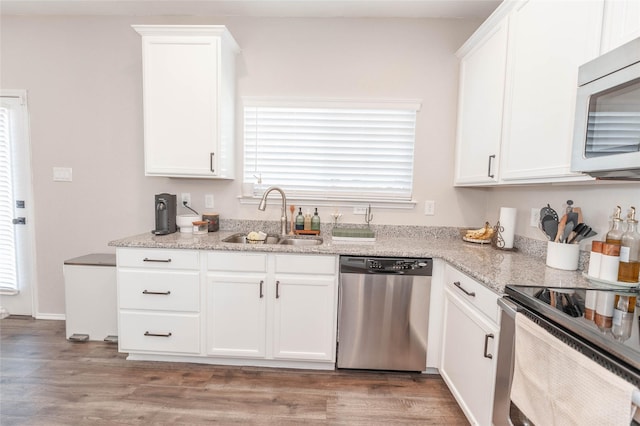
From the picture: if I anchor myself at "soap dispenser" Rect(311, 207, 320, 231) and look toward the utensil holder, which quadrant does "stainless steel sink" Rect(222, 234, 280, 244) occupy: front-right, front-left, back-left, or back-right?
back-right

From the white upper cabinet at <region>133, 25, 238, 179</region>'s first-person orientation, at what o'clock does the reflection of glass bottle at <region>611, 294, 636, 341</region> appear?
The reflection of glass bottle is roughly at 11 o'clock from the white upper cabinet.

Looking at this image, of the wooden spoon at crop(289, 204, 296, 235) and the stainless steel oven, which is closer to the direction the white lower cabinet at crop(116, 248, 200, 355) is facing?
the stainless steel oven

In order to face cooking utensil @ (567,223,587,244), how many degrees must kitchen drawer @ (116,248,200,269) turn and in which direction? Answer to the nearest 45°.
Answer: approximately 45° to its left

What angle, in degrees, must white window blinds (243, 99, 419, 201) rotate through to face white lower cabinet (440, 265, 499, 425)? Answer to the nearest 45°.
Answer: approximately 45° to its left

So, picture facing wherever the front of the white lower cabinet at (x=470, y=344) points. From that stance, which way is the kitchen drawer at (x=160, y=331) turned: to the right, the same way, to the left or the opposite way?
to the left

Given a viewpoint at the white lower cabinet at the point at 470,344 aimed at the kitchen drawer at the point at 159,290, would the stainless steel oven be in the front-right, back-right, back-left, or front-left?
back-left

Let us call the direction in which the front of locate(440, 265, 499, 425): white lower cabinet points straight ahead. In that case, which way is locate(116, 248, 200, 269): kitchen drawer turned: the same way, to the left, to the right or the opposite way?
to the left

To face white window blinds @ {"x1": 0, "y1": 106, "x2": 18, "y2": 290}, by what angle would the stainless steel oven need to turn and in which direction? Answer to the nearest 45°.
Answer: approximately 45° to its right

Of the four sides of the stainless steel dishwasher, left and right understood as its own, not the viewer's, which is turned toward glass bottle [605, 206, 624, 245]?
left

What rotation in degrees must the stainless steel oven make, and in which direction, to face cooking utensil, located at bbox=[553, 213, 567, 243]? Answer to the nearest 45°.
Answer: approximately 135° to its right

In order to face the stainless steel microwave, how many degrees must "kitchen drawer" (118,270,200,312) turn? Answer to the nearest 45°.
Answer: approximately 45° to its left
